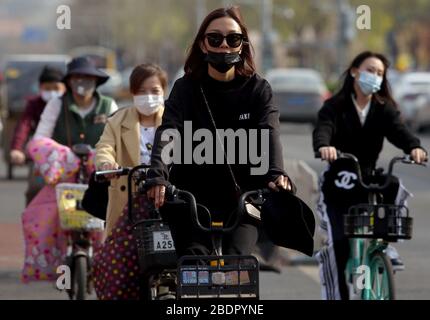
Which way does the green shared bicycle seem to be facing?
toward the camera

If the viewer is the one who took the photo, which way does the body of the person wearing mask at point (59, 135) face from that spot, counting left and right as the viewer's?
facing the viewer

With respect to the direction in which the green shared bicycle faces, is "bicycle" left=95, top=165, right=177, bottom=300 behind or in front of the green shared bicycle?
in front

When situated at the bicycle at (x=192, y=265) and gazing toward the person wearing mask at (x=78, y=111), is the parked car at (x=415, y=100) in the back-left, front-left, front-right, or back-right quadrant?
front-right

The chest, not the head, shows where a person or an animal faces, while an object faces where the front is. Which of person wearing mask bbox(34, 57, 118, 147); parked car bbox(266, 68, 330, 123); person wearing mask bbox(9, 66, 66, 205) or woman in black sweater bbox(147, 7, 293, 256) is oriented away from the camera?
the parked car

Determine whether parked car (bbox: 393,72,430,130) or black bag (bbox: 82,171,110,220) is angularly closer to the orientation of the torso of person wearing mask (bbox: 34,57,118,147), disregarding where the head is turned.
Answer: the black bag

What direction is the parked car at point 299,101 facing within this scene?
away from the camera

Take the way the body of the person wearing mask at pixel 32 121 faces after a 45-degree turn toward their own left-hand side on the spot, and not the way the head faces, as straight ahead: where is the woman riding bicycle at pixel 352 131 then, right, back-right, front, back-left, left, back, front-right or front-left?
front
